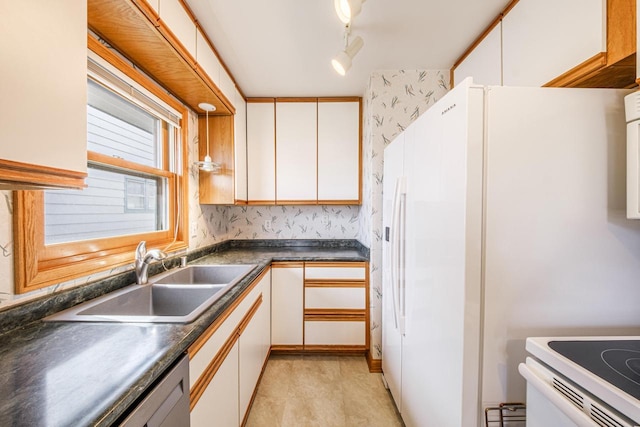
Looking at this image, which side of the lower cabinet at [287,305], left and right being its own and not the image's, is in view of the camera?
front

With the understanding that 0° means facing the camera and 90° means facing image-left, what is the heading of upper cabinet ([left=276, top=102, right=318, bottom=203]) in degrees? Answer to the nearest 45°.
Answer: approximately 0°

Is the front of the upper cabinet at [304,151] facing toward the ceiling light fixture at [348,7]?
yes

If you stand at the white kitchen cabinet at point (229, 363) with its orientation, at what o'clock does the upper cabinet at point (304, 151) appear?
The upper cabinet is roughly at 10 o'clock from the white kitchen cabinet.

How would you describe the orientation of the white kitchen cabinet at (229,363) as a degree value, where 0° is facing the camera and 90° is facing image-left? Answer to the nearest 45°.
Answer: approximately 270°

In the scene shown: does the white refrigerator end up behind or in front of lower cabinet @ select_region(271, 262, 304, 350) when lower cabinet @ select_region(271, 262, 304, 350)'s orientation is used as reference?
in front

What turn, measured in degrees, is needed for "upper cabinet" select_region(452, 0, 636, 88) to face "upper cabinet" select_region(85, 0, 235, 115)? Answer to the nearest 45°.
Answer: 0° — it already faces it

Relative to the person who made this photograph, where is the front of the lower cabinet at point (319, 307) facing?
facing the viewer

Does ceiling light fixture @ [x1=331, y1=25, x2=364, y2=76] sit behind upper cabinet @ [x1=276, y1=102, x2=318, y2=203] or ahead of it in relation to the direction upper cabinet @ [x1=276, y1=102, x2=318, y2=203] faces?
ahead

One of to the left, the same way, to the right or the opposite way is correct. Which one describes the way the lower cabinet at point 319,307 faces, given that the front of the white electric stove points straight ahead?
to the left

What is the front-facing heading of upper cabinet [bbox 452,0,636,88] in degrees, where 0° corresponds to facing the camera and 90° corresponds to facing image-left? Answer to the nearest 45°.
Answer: approximately 45°

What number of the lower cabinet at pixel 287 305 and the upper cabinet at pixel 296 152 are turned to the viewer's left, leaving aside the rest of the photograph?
0

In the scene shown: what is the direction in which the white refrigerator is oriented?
to the viewer's left

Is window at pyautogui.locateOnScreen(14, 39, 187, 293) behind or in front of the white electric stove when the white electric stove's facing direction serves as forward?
in front

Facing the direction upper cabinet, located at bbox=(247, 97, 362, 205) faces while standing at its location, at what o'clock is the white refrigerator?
The white refrigerator is roughly at 11 o'clock from the upper cabinet.
